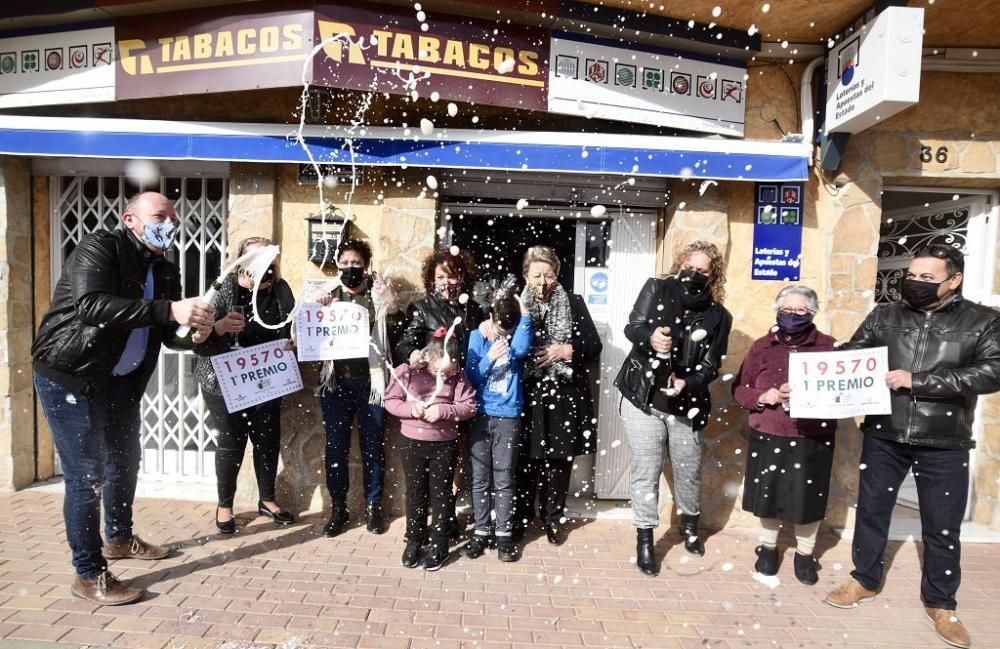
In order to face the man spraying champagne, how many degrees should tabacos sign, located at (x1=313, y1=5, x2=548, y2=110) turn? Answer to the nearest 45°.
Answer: approximately 45° to its right

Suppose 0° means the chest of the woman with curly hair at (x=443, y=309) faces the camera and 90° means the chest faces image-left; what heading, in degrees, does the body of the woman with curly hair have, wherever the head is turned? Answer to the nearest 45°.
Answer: approximately 0°

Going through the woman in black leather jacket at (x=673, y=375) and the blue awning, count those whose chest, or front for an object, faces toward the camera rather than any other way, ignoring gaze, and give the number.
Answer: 2

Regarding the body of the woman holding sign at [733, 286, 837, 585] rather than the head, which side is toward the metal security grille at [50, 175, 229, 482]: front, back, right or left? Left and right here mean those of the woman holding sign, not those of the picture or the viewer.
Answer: right

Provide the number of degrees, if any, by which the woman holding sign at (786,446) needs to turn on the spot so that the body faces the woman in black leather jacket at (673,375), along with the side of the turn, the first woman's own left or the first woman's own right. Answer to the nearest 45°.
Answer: approximately 90° to the first woman's own right

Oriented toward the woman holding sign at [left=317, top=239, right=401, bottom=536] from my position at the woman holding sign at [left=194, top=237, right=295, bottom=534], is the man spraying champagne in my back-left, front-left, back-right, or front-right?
back-right

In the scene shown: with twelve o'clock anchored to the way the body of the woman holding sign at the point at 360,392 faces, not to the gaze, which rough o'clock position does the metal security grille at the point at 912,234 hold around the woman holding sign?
The metal security grille is roughly at 9 o'clock from the woman holding sign.

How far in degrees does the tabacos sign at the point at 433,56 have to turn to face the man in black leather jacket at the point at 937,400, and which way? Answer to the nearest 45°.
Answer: approximately 45° to its left

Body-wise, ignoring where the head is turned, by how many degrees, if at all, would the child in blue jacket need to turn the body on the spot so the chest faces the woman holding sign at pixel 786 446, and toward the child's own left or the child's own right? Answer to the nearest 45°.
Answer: approximately 90° to the child's own left
